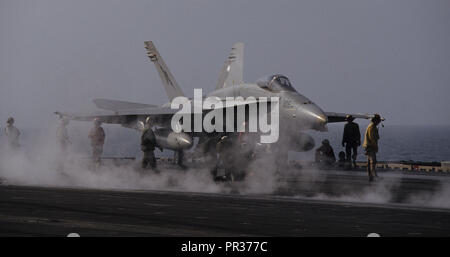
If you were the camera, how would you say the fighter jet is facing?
facing the viewer and to the right of the viewer

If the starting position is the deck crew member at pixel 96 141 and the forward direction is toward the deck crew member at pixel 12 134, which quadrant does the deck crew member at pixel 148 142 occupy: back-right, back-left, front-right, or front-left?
back-left

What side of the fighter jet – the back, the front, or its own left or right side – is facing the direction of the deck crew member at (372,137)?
front

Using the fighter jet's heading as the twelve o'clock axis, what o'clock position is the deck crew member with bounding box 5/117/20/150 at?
The deck crew member is roughly at 5 o'clock from the fighter jet.
